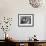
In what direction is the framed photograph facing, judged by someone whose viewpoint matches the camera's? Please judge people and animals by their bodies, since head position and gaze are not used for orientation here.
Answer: facing the viewer
